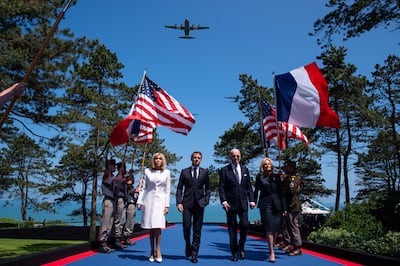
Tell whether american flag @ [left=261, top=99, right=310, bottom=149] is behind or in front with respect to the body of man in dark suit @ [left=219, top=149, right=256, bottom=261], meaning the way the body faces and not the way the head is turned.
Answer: behind

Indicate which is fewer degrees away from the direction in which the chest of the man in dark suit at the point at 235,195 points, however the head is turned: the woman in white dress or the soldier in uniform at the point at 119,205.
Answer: the woman in white dress

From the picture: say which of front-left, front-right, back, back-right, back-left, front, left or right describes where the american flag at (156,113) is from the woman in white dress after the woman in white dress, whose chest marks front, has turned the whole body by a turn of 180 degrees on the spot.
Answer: front

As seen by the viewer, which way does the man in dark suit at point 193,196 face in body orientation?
toward the camera

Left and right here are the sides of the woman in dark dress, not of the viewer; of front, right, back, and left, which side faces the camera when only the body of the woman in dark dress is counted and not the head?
front

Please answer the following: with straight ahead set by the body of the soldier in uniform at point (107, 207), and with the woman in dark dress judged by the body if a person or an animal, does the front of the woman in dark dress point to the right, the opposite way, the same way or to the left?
to the right

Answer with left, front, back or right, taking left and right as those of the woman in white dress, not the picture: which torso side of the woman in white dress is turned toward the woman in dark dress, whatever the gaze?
left

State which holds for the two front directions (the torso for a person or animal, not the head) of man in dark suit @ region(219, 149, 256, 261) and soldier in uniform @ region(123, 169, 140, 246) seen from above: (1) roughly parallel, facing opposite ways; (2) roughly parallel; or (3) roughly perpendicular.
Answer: roughly perpendicular

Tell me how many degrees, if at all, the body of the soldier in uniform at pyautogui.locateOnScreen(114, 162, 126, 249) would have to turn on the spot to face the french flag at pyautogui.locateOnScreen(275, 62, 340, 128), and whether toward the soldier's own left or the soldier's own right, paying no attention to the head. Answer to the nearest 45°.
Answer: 0° — they already face it
